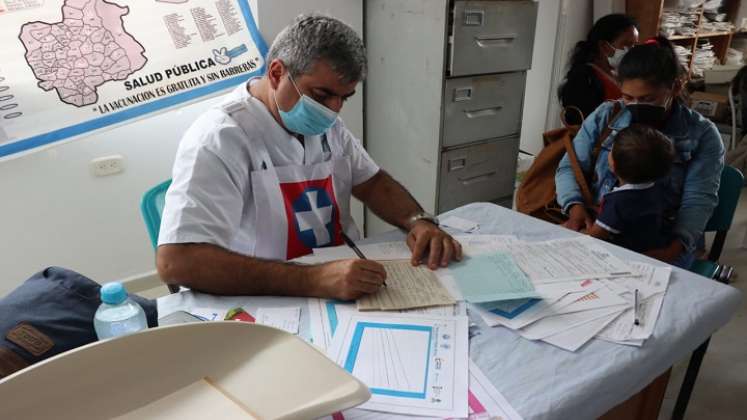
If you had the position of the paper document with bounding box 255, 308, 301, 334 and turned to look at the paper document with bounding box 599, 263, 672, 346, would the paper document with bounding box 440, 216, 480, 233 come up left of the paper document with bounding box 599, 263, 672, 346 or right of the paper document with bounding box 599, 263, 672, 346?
left

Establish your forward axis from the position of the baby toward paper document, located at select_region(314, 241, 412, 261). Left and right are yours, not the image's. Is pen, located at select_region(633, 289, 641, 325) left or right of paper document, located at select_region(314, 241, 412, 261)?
left

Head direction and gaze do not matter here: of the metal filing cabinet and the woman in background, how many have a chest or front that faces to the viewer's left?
0

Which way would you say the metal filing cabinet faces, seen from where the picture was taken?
facing the viewer and to the right of the viewer

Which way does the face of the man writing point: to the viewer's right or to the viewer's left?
to the viewer's right

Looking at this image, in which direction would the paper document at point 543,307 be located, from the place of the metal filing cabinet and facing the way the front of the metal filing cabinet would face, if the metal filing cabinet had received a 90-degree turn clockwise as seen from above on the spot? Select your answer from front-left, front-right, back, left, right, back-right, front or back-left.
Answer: front-left

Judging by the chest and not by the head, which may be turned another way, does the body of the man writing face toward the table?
yes
